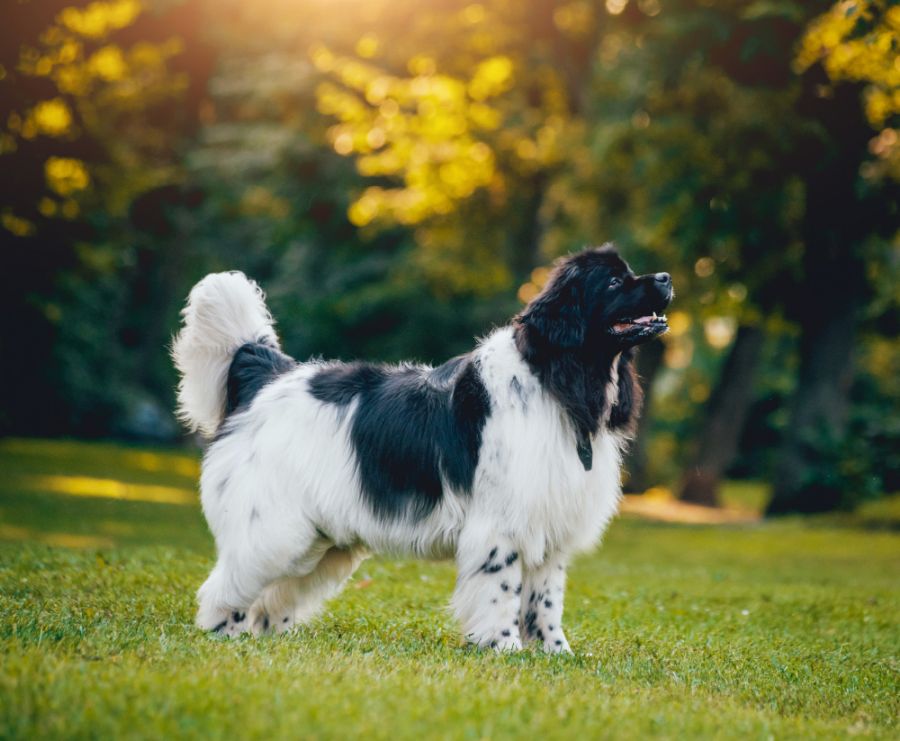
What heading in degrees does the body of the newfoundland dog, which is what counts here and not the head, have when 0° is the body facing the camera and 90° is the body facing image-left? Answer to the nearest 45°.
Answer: approximately 270°
